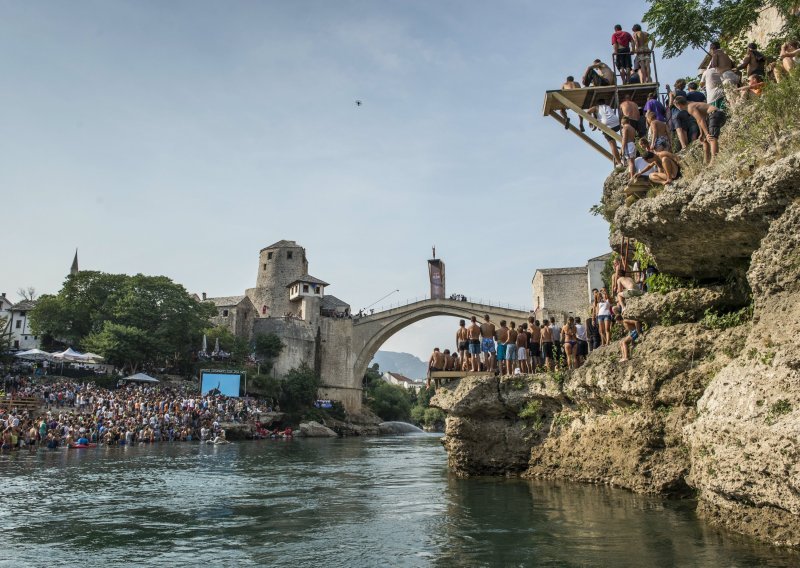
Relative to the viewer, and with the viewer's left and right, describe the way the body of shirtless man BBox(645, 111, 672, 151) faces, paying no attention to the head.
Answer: facing away from the viewer and to the left of the viewer

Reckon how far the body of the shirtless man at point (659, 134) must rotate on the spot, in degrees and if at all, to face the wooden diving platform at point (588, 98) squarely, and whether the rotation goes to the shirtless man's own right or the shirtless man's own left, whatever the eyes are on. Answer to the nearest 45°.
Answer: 0° — they already face it

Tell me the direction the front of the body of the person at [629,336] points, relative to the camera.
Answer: to the viewer's left

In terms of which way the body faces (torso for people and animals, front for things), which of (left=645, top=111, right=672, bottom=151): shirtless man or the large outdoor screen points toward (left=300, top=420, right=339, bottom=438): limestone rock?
the shirtless man

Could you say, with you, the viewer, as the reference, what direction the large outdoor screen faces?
facing the viewer

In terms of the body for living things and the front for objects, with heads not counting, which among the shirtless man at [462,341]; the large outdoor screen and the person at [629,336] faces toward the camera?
the large outdoor screen

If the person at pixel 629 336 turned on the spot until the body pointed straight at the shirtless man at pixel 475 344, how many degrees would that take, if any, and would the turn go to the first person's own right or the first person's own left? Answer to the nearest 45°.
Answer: approximately 45° to the first person's own right
